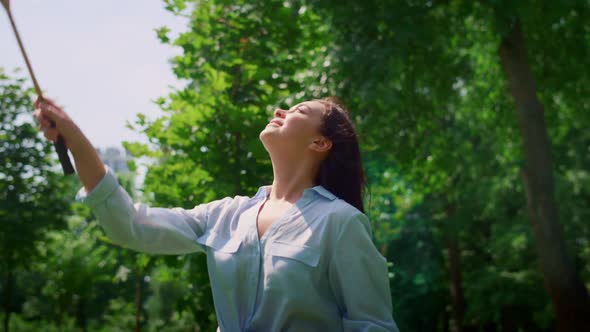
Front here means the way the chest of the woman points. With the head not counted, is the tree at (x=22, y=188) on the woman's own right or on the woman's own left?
on the woman's own right

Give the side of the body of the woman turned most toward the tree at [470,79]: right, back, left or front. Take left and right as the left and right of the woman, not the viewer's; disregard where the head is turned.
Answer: back

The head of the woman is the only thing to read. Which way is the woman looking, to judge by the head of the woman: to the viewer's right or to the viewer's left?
to the viewer's left

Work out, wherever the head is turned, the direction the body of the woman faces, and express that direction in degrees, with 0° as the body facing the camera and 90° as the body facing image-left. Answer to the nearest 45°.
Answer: approximately 45°
